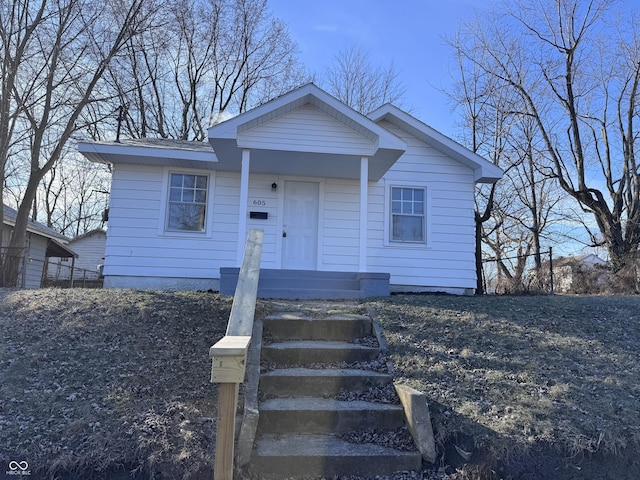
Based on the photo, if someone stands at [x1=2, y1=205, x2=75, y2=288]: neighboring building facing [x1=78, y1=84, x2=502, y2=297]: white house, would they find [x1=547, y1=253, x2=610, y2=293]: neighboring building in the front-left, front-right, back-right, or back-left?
front-left

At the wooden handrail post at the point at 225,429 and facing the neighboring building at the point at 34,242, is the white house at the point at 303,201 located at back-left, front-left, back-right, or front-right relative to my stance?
front-right

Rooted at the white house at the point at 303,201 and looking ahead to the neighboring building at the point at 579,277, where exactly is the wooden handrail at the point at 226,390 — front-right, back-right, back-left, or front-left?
back-right

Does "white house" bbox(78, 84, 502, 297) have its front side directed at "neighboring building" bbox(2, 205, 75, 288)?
no

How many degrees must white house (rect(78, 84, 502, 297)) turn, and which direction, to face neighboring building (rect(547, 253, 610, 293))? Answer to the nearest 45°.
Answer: approximately 90° to its left

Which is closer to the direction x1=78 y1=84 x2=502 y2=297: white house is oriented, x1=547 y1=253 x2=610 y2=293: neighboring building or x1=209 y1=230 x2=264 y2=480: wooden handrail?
the wooden handrail

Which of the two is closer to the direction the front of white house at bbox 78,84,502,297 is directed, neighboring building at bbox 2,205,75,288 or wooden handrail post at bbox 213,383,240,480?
the wooden handrail post

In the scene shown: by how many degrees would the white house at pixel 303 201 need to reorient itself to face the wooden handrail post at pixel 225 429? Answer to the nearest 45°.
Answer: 0° — it already faces it

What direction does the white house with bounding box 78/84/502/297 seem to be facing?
toward the camera

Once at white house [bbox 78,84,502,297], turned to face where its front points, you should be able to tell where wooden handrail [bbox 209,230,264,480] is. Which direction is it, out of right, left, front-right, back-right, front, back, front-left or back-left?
front

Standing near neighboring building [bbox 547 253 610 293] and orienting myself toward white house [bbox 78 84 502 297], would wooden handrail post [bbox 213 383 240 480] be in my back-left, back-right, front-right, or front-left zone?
front-left
